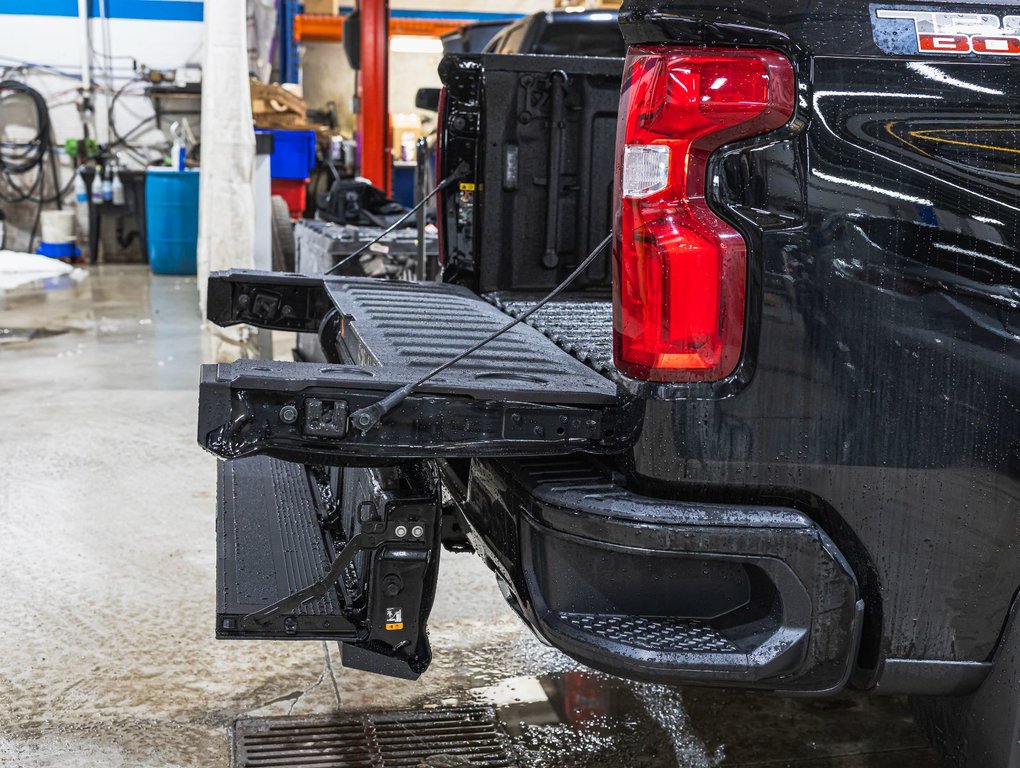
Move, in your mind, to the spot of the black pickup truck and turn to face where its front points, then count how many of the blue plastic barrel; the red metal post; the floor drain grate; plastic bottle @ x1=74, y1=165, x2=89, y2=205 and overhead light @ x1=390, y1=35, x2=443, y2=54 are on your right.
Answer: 0

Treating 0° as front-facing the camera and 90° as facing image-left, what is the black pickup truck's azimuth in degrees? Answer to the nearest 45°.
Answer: approximately 225°

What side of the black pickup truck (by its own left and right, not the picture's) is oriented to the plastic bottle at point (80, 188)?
left

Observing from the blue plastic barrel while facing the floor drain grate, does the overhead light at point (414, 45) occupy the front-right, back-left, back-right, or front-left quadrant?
back-left

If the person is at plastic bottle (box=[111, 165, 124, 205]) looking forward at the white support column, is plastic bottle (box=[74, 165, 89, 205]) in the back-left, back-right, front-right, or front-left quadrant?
back-right

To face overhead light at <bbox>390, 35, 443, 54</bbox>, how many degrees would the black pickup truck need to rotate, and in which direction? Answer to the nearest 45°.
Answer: approximately 45° to its left

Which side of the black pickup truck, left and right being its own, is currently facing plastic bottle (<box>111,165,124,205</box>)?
left

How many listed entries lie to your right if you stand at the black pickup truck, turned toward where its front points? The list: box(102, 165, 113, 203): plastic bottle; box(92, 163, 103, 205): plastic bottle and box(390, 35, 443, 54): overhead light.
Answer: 0

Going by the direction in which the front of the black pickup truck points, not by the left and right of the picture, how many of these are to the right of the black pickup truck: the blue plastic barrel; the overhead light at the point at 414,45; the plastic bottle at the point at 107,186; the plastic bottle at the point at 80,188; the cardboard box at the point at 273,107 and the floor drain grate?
0

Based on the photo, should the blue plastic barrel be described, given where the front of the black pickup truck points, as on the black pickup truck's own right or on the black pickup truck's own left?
on the black pickup truck's own left

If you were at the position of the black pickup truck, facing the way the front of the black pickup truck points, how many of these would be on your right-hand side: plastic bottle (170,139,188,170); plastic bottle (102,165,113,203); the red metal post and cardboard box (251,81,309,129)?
0

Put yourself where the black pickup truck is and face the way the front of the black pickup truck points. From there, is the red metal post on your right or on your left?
on your left

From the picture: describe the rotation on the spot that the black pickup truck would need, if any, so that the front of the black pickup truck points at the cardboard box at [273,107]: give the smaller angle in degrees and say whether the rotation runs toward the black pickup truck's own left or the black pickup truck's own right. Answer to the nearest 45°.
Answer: approximately 45° to the black pickup truck's own left

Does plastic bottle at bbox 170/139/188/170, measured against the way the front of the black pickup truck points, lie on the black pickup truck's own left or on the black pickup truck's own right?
on the black pickup truck's own left
